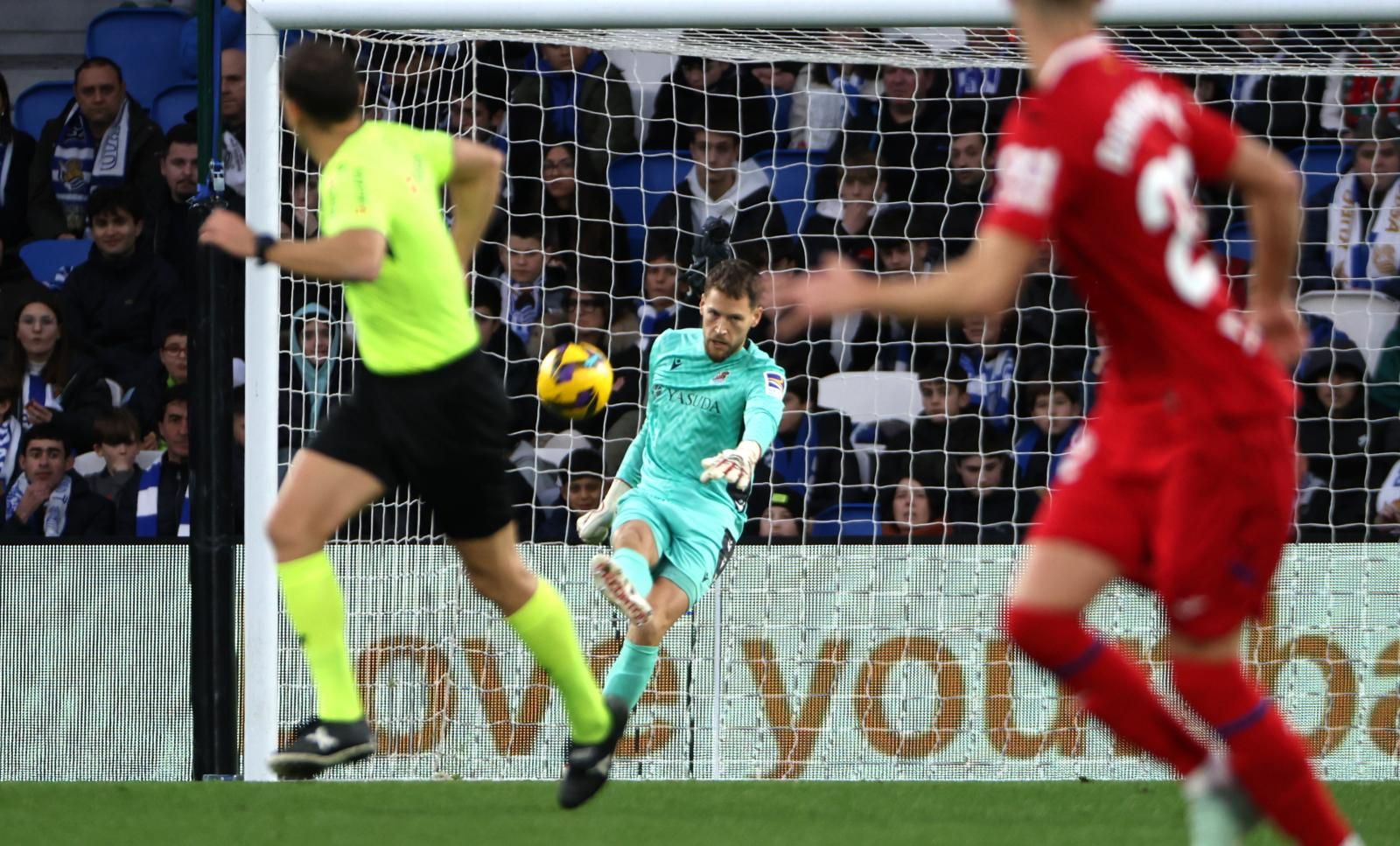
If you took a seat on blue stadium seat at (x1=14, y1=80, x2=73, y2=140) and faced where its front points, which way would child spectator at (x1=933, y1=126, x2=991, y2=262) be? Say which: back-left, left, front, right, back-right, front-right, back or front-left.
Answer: front-left

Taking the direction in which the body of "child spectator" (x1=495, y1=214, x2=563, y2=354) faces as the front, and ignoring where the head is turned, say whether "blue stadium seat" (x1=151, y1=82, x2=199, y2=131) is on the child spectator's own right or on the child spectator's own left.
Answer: on the child spectator's own right

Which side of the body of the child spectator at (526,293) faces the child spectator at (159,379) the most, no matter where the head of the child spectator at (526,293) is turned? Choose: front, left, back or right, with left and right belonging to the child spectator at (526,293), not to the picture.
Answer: right

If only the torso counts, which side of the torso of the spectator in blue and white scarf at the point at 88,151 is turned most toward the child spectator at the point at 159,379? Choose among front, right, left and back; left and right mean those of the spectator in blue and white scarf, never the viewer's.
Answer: front

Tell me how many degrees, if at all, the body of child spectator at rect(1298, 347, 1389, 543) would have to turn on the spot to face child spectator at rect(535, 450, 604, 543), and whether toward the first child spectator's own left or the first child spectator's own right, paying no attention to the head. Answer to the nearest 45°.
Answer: approximately 90° to the first child spectator's own right

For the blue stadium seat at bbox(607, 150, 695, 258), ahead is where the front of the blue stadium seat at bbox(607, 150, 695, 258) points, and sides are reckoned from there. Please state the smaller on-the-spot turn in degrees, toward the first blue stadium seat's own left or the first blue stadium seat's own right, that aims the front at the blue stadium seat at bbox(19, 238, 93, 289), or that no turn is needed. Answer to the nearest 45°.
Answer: approximately 90° to the first blue stadium seat's own right

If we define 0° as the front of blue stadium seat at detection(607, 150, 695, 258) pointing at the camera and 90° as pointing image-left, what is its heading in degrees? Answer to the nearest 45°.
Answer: approximately 0°

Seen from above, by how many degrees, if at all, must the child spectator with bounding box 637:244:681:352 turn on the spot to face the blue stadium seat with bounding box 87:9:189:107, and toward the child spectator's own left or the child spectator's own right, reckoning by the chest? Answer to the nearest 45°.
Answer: approximately 135° to the child spectator's own right
